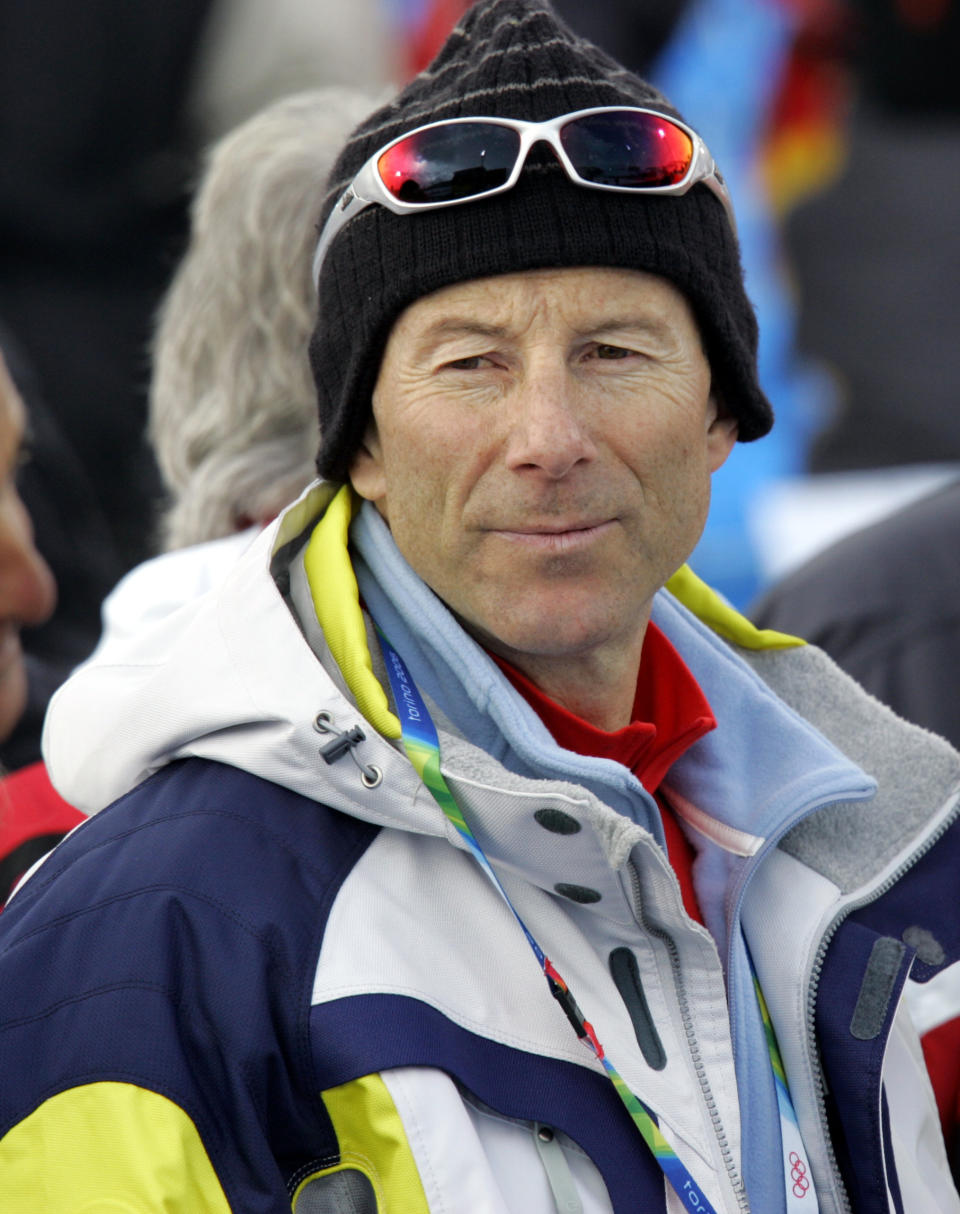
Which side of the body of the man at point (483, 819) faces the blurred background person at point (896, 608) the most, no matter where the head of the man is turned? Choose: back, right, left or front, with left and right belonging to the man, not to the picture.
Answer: left

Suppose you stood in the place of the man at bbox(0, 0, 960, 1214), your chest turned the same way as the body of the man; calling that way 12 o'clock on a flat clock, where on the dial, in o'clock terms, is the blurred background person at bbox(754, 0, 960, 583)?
The blurred background person is roughly at 8 o'clock from the man.

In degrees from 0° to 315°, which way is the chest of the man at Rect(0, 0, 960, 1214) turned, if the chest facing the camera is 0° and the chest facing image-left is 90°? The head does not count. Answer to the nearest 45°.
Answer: approximately 315°

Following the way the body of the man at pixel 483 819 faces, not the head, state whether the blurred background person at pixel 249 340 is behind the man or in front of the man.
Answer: behind

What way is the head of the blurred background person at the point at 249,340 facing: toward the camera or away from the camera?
away from the camera
